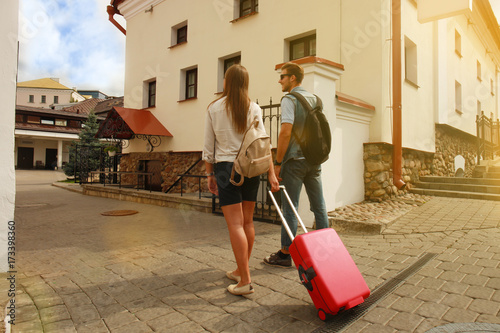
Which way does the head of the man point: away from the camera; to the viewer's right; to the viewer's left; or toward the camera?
to the viewer's left

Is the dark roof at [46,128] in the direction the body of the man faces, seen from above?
yes

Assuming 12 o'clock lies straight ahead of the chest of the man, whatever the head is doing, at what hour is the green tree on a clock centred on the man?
The green tree is roughly at 12 o'clock from the man.

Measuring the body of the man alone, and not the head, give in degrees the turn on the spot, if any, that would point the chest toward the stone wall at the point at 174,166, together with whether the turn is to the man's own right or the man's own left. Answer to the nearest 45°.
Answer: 0° — they already face it

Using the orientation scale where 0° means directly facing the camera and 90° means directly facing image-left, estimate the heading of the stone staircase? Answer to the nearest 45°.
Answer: approximately 45°

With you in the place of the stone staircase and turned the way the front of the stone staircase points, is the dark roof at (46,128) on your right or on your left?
on your right

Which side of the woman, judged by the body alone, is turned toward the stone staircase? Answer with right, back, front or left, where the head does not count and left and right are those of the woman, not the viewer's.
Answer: right

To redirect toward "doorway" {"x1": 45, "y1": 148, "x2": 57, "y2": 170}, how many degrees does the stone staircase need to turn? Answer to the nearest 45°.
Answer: approximately 45° to its right

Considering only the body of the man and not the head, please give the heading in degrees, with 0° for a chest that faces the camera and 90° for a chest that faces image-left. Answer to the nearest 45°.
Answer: approximately 135°

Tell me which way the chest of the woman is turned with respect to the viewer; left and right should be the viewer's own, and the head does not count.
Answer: facing away from the viewer and to the left of the viewer
